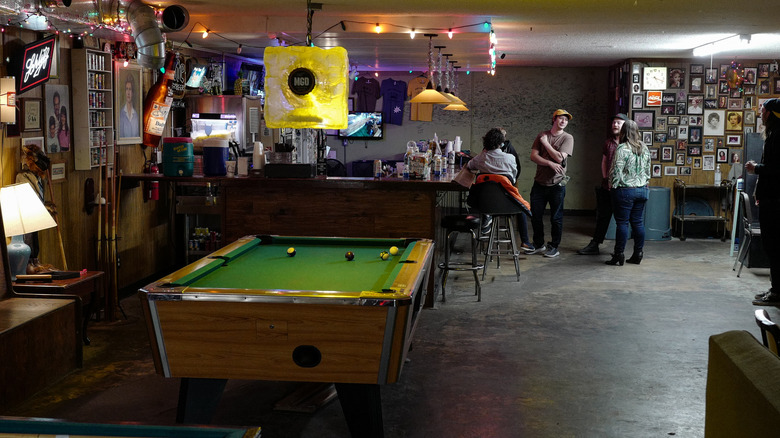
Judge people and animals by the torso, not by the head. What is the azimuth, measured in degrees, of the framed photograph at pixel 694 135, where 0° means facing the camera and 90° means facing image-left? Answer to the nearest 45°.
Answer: approximately 0°

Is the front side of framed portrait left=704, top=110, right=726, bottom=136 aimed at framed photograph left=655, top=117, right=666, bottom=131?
no

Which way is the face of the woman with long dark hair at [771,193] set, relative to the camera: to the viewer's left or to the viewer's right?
to the viewer's left

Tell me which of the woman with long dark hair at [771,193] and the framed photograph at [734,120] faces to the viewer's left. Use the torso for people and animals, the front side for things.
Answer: the woman with long dark hair

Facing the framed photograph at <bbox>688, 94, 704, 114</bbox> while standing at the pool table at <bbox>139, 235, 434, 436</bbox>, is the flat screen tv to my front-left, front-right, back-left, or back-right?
front-left

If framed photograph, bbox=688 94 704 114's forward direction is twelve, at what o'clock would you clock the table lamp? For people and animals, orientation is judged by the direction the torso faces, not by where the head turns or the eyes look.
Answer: The table lamp is roughly at 1 o'clock from the framed photograph.

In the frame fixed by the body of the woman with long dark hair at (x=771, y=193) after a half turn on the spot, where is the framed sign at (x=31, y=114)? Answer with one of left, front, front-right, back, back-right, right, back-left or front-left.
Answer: back-right

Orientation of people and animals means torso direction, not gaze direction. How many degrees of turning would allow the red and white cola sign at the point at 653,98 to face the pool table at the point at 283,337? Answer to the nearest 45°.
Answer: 0° — it already faces it

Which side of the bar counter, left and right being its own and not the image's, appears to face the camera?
front

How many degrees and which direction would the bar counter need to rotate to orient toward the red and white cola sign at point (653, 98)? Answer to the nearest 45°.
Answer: approximately 135° to its left

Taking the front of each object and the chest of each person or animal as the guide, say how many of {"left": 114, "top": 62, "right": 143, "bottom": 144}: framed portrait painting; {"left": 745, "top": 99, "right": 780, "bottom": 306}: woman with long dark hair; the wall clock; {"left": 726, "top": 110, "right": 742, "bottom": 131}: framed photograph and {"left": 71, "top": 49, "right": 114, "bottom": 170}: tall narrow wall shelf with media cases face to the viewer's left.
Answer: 1

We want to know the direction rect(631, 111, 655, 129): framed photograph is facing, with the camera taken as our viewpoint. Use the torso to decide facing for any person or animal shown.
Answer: facing the viewer

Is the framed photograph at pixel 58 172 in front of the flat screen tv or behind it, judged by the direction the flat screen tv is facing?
in front

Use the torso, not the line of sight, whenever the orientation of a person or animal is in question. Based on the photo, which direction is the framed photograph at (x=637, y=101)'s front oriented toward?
toward the camera

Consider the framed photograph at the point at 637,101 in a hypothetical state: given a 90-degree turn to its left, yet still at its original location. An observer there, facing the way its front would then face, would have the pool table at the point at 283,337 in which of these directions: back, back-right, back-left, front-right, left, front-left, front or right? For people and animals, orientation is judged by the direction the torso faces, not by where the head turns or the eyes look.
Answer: right

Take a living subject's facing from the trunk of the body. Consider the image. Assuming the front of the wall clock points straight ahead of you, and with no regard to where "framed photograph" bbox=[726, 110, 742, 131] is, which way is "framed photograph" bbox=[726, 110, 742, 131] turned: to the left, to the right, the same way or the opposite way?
the same way

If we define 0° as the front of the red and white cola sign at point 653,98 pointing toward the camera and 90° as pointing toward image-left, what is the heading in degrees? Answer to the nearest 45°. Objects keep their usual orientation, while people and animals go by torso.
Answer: approximately 0°
